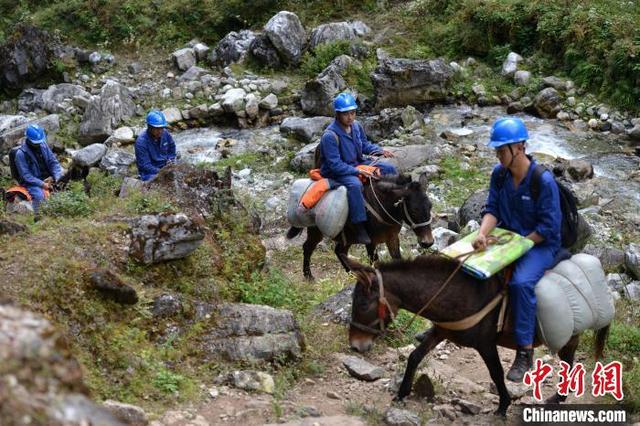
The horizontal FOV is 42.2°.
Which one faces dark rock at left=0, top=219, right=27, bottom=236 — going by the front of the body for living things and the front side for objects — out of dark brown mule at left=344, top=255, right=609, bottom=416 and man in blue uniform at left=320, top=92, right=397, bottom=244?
the dark brown mule

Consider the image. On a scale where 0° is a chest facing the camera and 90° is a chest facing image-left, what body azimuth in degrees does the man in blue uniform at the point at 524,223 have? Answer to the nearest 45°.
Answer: approximately 45°

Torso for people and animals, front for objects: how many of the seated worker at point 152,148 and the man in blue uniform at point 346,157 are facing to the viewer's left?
0

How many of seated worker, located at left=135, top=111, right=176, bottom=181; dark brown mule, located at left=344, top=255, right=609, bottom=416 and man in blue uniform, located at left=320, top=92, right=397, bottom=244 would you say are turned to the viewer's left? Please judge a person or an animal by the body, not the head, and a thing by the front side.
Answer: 1

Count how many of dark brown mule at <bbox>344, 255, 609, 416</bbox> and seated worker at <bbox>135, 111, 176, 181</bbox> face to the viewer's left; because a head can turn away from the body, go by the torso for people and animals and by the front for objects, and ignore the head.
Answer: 1

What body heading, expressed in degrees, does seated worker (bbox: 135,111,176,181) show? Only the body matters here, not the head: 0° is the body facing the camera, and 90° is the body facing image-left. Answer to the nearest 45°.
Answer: approximately 315°

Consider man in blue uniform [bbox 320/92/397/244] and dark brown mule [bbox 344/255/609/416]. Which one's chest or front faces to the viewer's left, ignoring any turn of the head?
the dark brown mule

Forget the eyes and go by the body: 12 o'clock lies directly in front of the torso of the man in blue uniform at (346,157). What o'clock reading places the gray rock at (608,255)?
The gray rock is roughly at 10 o'clock from the man in blue uniform.

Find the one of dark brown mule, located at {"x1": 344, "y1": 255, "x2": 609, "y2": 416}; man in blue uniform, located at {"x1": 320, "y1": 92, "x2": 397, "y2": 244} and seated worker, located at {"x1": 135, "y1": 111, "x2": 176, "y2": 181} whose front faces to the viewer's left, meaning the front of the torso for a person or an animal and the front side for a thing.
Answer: the dark brown mule

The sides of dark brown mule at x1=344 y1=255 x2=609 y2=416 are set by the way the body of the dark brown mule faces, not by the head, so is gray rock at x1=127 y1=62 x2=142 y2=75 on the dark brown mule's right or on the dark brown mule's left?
on the dark brown mule's right

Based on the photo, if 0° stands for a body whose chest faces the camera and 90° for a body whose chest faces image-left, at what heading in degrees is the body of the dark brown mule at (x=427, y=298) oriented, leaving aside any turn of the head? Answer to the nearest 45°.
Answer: approximately 90°

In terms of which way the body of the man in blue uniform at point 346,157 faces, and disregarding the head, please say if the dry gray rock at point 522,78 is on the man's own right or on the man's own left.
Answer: on the man's own left

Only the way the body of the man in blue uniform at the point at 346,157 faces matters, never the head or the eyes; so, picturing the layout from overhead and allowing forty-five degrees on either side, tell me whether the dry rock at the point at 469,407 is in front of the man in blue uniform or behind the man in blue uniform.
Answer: in front

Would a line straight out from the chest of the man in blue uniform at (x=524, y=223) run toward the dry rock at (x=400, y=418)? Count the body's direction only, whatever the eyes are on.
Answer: yes
